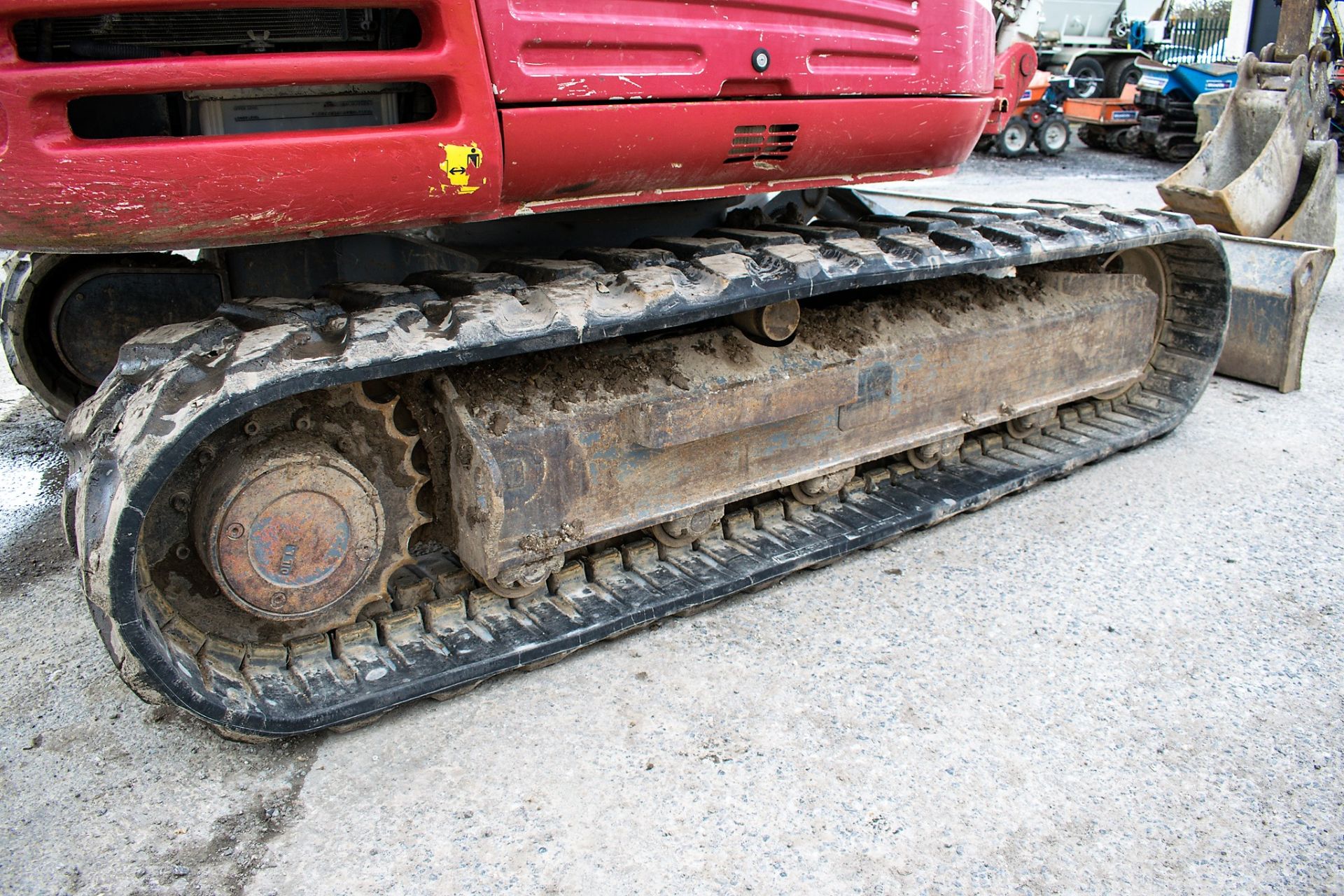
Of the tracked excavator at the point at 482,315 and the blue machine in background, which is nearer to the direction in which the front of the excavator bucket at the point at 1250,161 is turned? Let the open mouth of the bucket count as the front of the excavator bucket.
the tracked excavator

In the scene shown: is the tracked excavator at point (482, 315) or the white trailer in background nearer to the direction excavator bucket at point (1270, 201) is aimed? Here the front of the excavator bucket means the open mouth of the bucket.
the tracked excavator

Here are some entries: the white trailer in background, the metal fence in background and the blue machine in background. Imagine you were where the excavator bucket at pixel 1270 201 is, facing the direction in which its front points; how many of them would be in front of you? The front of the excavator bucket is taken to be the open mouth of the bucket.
0

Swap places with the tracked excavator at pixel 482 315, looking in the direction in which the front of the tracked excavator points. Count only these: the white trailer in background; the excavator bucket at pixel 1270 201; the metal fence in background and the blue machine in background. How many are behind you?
0

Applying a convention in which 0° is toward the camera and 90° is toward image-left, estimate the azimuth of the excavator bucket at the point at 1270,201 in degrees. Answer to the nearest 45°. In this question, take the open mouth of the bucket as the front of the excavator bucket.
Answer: approximately 45°

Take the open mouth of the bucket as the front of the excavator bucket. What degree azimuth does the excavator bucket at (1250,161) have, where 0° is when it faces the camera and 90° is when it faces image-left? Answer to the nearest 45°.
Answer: approximately 45°

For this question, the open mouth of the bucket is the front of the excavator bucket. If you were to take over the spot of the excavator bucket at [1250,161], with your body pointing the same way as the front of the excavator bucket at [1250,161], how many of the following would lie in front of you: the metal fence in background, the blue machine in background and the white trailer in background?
0

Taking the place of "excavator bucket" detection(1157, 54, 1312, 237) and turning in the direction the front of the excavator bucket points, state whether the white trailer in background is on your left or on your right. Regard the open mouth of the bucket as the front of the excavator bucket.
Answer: on your right

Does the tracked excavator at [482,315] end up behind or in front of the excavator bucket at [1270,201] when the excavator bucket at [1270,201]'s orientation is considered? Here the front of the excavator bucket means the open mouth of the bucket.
in front

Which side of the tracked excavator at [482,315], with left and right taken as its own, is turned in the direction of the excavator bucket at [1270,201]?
front

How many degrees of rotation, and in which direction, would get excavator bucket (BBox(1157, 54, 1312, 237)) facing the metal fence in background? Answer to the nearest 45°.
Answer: approximately 135° to its right

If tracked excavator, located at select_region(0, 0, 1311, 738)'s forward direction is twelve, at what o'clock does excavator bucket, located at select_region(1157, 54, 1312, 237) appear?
The excavator bucket is roughly at 12 o'clock from the tracked excavator.

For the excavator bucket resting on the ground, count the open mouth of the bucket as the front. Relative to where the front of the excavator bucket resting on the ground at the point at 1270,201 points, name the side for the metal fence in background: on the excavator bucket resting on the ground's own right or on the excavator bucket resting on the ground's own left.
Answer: on the excavator bucket's own right

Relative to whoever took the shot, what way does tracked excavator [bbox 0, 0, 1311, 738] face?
facing away from the viewer and to the right of the viewer

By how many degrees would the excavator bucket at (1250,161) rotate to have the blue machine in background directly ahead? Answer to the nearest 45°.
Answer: approximately 135° to its right
